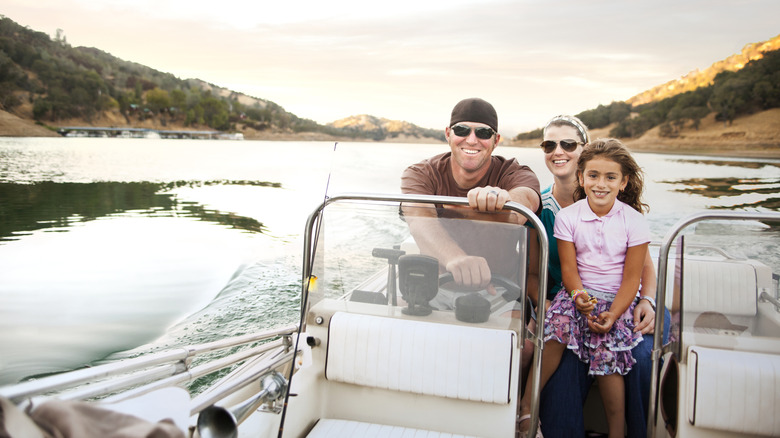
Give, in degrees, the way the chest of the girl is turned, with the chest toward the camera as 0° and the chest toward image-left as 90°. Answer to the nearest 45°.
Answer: approximately 0°

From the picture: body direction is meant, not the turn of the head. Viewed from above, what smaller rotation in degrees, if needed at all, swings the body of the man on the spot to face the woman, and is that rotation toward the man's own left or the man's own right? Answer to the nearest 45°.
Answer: approximately 45° to the man's own left

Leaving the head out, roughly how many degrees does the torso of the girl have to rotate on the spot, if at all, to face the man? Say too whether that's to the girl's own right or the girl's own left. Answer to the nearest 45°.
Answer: approximately 135° to the girl's own right

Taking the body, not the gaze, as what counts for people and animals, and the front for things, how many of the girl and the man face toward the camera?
2
